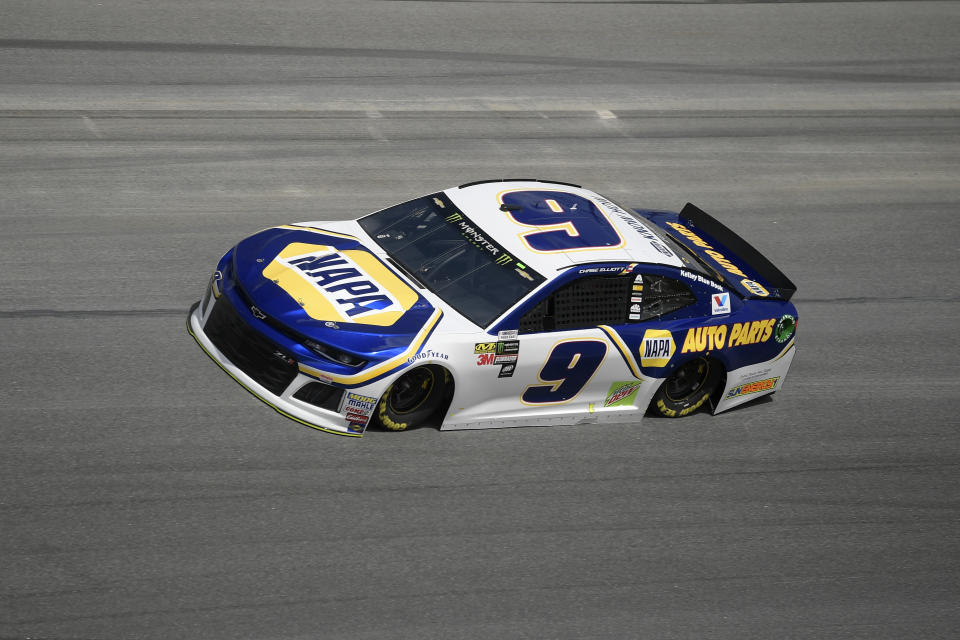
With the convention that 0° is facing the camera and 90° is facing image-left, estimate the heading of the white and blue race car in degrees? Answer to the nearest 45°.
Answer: approximately 45°
